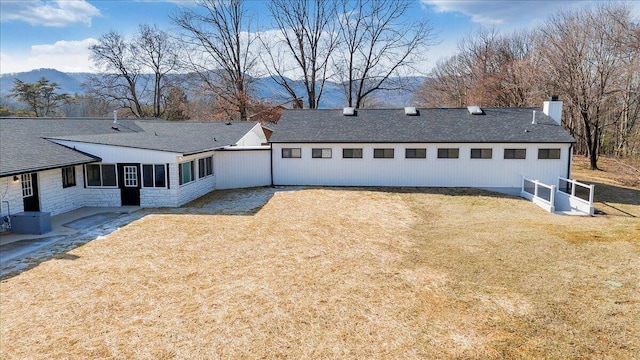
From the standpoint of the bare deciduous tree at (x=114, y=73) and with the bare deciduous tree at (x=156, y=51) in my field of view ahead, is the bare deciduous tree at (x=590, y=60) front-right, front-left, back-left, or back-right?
front-right

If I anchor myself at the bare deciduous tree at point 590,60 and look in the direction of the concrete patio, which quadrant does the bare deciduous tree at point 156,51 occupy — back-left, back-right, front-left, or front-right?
front-right

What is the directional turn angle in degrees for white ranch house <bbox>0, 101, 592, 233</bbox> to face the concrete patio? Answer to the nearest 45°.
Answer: approximately 45° to its right

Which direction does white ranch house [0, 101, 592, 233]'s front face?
toward the camera

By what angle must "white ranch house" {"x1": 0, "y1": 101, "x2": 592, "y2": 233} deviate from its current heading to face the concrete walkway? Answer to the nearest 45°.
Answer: approximately 45° to its right

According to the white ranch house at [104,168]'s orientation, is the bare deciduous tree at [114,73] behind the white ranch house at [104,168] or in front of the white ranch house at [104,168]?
behind
